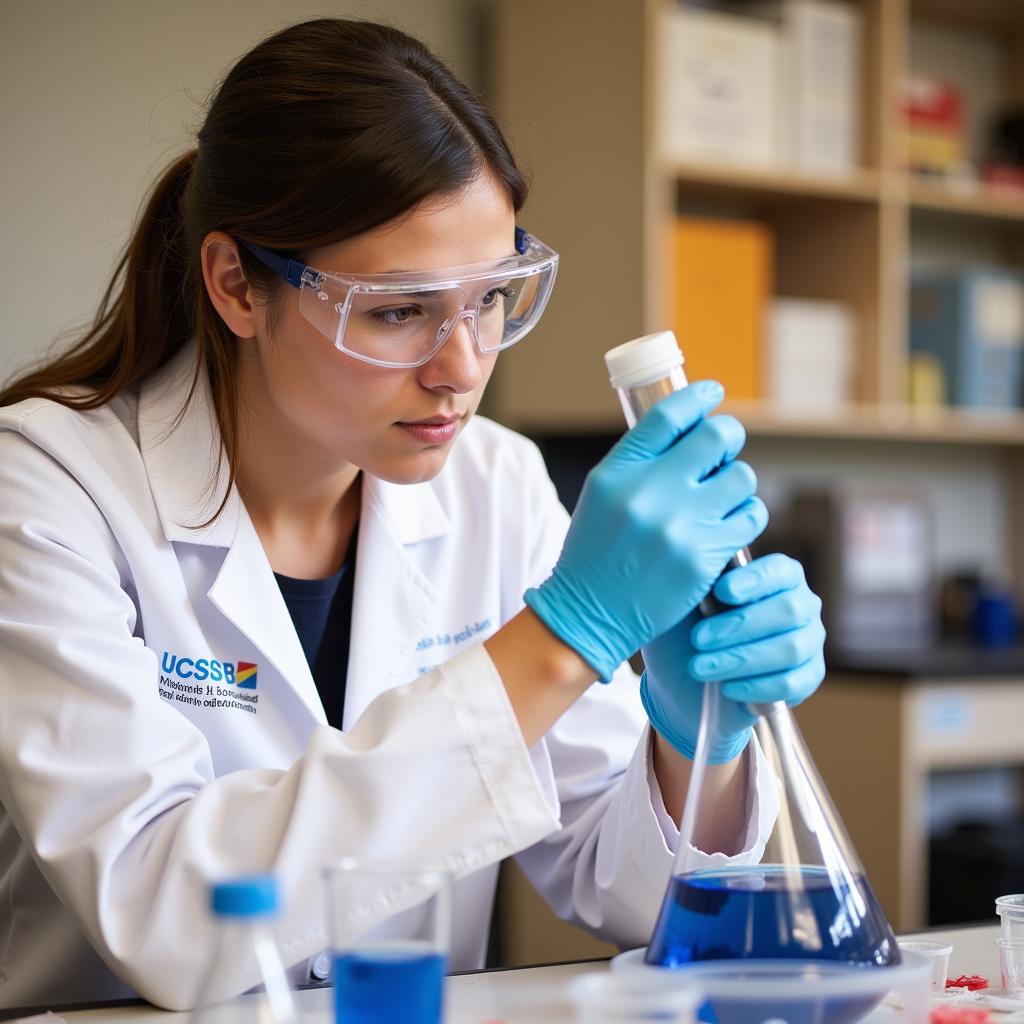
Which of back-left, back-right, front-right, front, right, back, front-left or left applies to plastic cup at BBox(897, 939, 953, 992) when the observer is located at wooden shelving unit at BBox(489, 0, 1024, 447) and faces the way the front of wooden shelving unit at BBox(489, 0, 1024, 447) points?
front-right

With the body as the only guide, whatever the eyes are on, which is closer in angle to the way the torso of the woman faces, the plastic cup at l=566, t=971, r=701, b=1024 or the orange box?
the plastic cup

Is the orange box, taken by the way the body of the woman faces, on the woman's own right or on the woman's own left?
on the woman's own left

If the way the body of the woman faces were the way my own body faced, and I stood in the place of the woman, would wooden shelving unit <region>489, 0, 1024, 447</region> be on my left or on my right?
on my left

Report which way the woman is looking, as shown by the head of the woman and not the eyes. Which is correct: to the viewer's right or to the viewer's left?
to the viewer's right

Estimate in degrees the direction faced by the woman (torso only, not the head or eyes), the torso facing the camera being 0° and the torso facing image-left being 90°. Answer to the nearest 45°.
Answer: approximately 315°

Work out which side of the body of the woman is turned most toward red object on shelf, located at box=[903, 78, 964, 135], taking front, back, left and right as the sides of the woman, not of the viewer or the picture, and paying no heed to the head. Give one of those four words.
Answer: left
